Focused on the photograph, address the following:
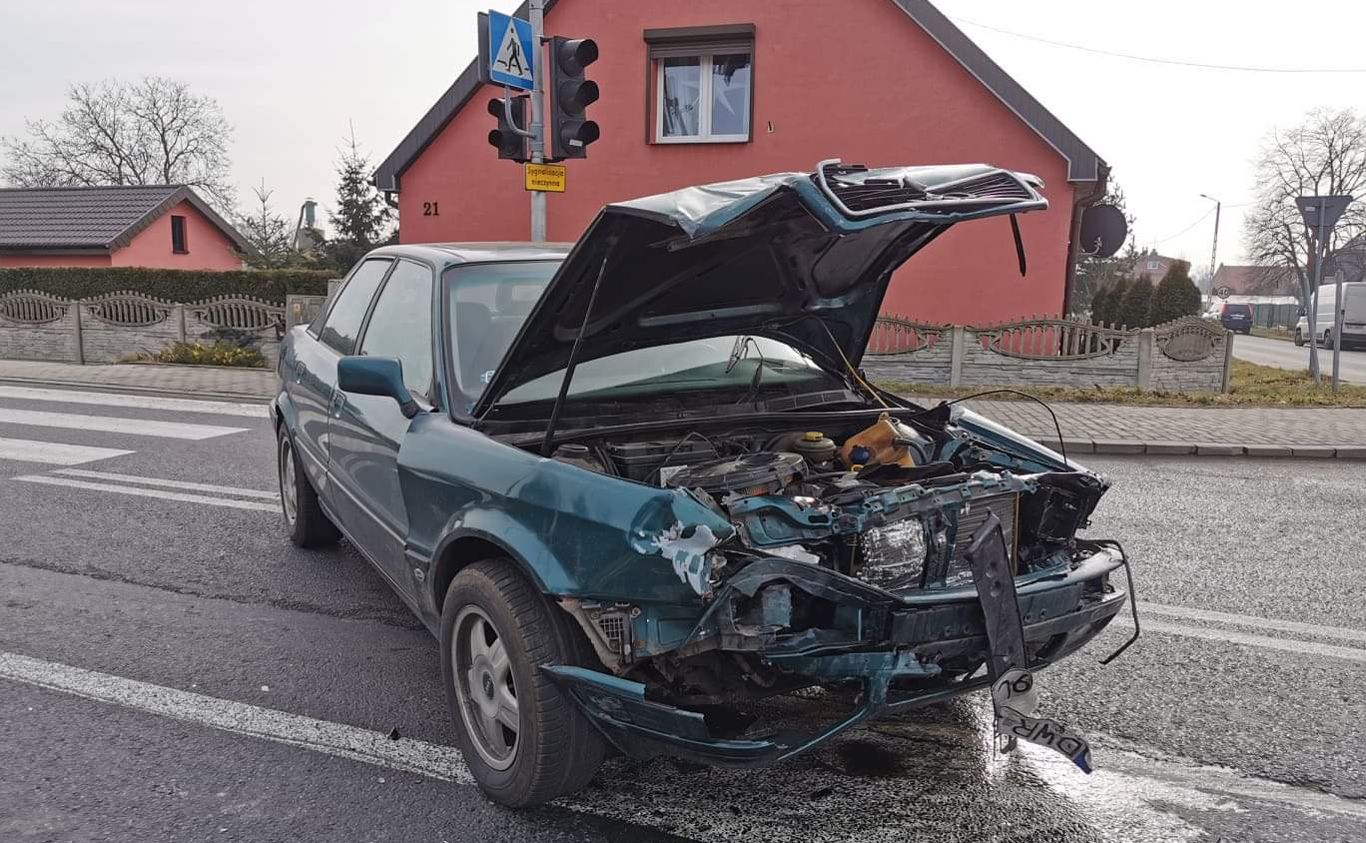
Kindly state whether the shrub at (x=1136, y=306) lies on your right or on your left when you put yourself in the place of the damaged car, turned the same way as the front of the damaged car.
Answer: on your left

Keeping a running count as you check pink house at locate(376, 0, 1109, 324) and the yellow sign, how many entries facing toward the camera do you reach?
2

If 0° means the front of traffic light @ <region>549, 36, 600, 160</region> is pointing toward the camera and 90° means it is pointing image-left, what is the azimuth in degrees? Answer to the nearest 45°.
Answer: approximately 315°

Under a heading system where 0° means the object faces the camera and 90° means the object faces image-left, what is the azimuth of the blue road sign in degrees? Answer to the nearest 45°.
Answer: approximately 315°

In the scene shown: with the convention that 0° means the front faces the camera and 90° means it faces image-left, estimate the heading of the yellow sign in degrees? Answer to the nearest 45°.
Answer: approximately 0°

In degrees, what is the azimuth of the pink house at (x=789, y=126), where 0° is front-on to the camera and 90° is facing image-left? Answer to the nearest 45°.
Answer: approximately 0°

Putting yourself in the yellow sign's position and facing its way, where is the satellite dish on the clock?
The satellite dish is roughly at 8 o'clock from the yellow sign.

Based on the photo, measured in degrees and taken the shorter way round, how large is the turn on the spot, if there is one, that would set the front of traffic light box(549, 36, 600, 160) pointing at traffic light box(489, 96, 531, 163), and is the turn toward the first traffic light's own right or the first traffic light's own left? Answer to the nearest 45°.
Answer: approximately 135° to the first traffic light's own right

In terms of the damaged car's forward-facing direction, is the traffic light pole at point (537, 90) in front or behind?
behind
